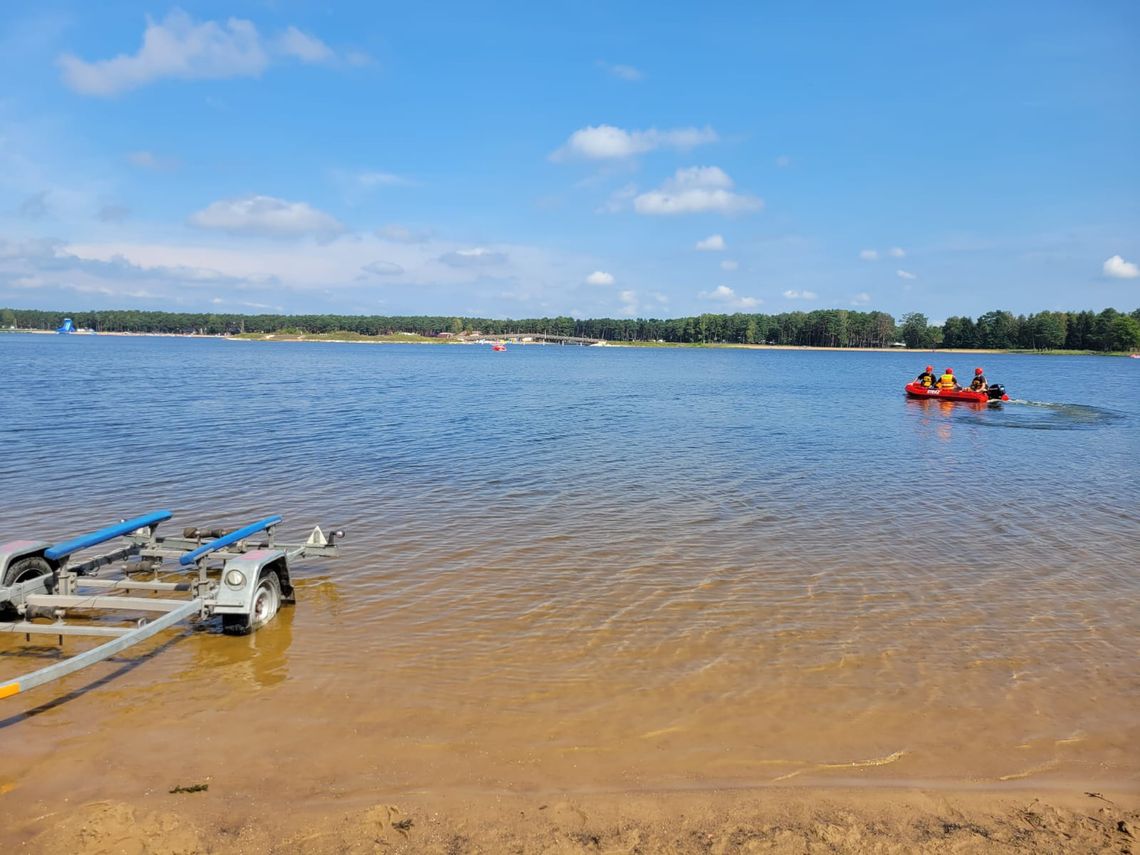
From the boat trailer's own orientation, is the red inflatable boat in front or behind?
behind

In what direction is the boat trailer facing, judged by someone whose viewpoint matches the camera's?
facing the viewer and to the left of the viewer
